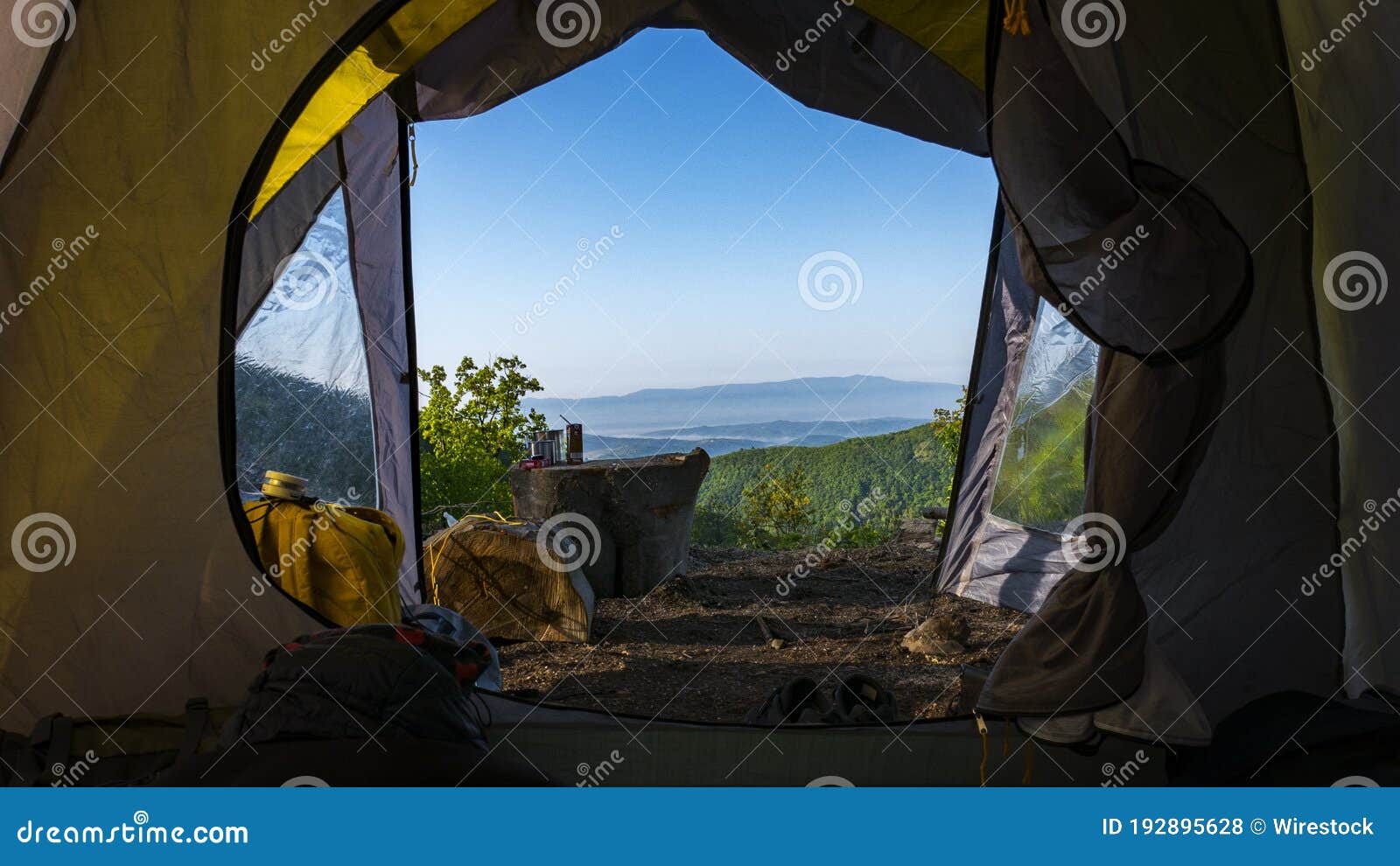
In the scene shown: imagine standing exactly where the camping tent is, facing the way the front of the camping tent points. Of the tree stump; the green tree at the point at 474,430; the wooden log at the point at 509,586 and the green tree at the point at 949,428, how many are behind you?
0

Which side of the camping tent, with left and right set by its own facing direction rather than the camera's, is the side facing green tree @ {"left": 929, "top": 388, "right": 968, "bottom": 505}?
front

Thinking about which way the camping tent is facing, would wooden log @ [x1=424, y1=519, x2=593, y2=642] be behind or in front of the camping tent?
in front

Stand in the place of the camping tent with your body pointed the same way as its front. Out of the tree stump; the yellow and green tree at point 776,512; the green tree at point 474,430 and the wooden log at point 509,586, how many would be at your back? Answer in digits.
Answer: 0

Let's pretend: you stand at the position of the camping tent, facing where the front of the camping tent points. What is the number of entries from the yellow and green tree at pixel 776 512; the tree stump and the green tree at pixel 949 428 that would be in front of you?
3

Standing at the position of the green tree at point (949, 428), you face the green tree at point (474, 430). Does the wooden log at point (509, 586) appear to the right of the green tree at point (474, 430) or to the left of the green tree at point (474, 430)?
left

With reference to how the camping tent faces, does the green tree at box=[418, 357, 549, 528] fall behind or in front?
in front

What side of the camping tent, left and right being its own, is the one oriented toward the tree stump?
front

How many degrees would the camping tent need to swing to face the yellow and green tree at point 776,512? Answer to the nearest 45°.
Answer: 0° — it already faces it

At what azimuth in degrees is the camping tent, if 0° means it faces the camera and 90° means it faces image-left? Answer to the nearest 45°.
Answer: approximately 180°

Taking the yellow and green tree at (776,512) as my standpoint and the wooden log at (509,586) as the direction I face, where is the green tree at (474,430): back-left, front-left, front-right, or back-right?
front-right
